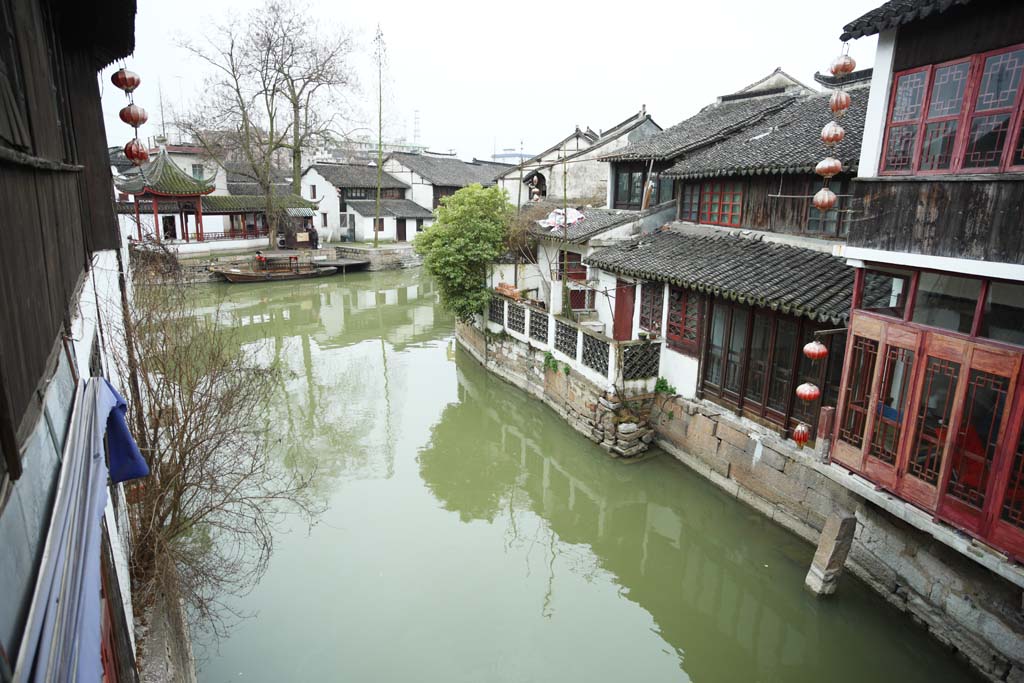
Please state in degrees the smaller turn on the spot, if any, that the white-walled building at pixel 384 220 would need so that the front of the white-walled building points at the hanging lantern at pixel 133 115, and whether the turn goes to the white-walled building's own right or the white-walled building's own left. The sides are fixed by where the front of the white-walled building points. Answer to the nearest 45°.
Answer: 0° — it already faces it

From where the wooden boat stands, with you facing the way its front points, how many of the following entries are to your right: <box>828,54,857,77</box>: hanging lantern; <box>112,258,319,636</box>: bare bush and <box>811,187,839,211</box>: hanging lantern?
0

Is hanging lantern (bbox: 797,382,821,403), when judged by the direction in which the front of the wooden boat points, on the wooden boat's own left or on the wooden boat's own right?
on the wooden boat's own left

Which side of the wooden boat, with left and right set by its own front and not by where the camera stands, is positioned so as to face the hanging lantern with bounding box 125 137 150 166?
left

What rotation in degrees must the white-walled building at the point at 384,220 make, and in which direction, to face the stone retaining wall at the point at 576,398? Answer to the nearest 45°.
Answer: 0° — it already faces it

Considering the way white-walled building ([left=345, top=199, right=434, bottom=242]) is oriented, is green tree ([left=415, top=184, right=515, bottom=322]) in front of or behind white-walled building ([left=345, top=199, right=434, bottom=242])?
in front

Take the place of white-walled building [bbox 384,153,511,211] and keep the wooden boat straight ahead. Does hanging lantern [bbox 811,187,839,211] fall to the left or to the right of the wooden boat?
left

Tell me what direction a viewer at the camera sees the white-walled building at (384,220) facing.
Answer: facing the viewer

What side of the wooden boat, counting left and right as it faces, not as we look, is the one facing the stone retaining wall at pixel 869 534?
left

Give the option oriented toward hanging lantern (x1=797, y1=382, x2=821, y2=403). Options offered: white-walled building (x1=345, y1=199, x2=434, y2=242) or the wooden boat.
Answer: the white-walled building

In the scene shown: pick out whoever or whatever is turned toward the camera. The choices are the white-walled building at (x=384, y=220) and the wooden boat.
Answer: the white-walled building

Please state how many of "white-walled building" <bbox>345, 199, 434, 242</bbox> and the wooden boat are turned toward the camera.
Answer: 1

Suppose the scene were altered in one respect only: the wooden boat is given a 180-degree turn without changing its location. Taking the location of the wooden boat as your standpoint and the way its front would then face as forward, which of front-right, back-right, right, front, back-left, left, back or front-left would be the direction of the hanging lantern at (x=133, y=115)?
right

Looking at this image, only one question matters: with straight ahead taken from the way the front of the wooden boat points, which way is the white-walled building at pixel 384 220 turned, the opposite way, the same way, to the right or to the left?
to the left

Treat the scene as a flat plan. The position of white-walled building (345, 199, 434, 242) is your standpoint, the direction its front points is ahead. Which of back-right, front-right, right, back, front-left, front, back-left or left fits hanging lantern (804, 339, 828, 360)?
front

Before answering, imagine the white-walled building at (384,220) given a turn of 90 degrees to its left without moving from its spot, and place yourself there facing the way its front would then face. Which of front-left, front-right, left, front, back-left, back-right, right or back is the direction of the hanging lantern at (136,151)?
right

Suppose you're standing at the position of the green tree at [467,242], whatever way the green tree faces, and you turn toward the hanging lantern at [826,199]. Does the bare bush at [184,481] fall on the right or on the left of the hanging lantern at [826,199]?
right

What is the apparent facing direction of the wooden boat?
to the viewer's left
